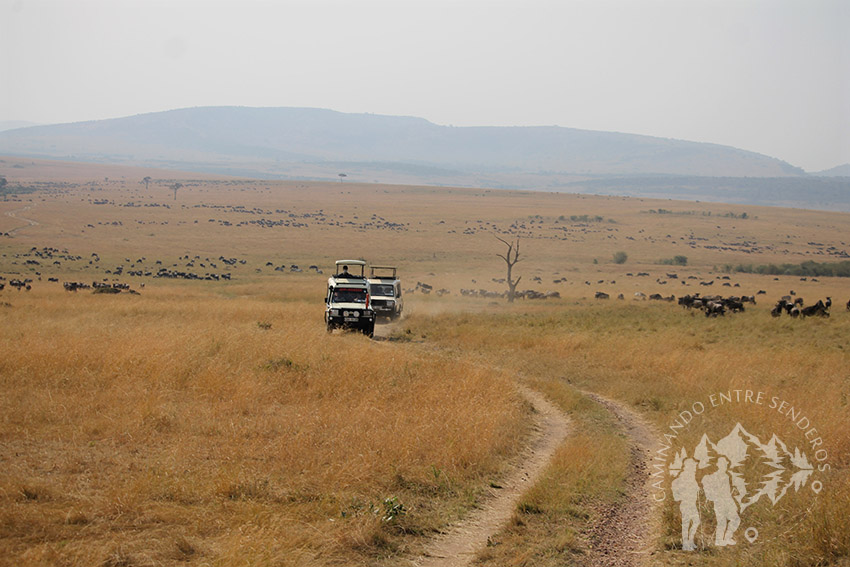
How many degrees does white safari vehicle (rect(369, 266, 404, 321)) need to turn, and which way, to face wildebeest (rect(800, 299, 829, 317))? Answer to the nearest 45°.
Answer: approximately 90° to its left

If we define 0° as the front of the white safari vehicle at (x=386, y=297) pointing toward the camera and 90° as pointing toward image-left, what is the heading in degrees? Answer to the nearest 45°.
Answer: approximately 0°

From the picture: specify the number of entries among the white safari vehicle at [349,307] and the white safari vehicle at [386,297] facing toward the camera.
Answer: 2

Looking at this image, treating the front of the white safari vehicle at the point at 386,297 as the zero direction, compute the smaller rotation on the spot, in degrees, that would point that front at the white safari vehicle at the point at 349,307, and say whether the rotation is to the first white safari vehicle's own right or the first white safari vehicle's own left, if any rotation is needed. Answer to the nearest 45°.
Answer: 0° — it already faces it

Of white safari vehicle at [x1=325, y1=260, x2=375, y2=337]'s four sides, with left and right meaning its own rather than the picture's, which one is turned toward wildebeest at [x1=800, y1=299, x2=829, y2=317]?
left

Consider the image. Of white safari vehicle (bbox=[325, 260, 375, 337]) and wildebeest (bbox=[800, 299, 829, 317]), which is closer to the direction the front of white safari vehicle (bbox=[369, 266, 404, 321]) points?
the white safari vehicle

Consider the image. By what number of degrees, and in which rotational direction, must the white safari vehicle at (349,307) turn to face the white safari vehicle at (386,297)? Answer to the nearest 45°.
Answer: approximately 180°
